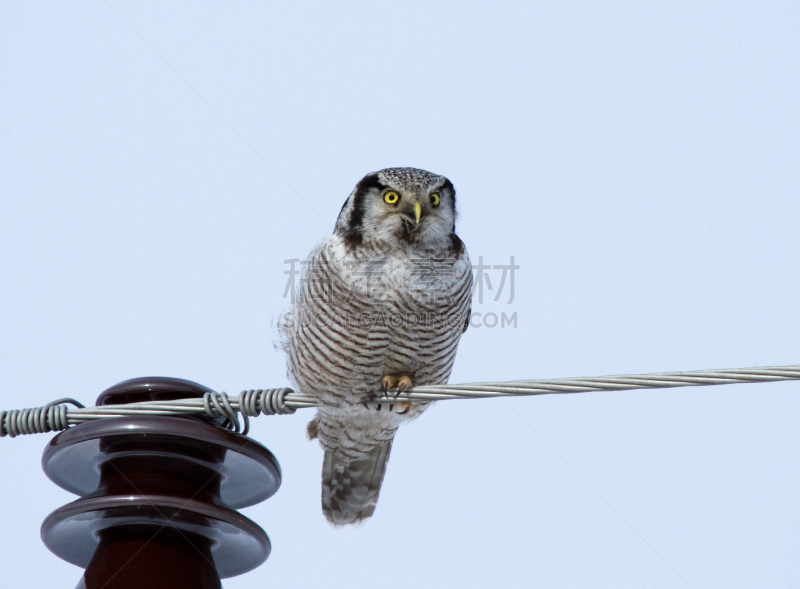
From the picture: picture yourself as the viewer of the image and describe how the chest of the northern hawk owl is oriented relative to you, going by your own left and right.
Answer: facing the viewer and to the right of the viewer
